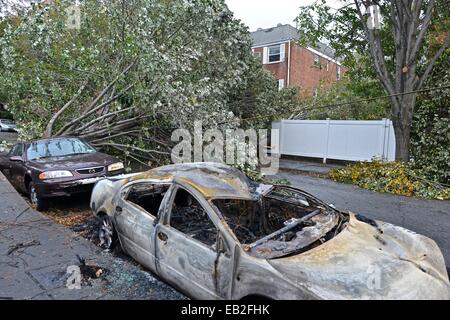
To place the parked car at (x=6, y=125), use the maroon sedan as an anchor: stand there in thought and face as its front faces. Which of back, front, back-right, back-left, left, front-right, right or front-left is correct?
back-left

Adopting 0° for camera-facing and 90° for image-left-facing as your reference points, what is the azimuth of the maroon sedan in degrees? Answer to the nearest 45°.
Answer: approximately 315°

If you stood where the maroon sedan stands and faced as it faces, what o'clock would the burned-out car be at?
The burned-out car is roughly at 1 o'clock from the maroon sedan.

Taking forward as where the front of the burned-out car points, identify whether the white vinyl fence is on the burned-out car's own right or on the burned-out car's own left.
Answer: on the burned-out car's own left

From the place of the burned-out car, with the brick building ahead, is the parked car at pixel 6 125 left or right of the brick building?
left

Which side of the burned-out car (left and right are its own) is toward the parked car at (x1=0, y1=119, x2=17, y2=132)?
back

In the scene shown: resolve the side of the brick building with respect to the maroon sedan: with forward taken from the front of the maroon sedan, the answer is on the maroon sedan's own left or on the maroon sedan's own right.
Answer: on the maroon sedan's own left

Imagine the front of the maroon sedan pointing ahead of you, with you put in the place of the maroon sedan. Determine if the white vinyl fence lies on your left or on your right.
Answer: on your left

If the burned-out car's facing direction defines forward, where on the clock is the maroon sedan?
The maroon sedan is roughly at 6 o'clock from the burned-out car.

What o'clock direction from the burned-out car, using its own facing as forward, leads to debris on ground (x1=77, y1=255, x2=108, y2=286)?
The debris on ground is roughly at 5 o'clock from the burned-out car.

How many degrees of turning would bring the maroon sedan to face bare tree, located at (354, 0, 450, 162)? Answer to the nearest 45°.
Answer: approximately 45° to its left

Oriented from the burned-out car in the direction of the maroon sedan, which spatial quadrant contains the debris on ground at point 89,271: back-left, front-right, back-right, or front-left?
front-left

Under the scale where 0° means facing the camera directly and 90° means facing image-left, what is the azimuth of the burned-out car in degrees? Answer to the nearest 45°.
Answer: approximately 315°

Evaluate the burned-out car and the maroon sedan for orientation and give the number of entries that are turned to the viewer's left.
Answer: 0

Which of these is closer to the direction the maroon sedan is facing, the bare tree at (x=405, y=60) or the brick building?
the bare tree

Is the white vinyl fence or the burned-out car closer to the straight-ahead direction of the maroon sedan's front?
the burned-out car
